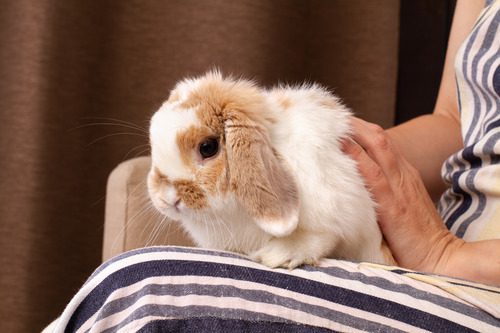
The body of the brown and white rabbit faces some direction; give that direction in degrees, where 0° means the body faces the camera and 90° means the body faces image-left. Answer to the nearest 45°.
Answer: approximately 45°
